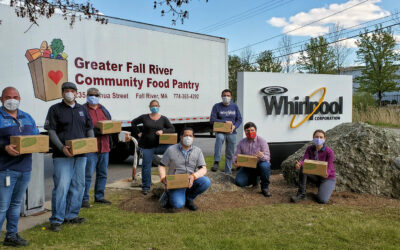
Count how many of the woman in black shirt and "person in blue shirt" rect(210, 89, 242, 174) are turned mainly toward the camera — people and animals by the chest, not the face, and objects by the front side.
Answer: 2

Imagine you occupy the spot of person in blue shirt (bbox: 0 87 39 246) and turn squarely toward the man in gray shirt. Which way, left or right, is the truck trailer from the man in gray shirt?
left

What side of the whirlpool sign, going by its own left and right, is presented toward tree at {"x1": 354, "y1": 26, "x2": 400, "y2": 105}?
back

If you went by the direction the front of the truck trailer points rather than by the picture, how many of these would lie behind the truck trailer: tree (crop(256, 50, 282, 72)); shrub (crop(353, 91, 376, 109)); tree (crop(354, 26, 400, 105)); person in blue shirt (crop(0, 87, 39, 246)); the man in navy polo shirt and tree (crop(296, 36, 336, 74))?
4

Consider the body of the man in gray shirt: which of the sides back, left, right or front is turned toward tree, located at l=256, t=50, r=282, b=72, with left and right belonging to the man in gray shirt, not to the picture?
back

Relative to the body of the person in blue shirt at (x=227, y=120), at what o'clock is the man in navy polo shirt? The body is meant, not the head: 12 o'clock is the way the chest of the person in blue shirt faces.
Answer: The man in navy polo shirt is roughly at 1 o'clock from the person in blue shirt.

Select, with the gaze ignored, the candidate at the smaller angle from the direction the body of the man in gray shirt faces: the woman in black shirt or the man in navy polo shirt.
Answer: the man in navy polo shirt

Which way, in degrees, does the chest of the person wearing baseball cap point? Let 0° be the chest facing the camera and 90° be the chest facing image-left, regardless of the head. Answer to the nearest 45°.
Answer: approximately 0°
